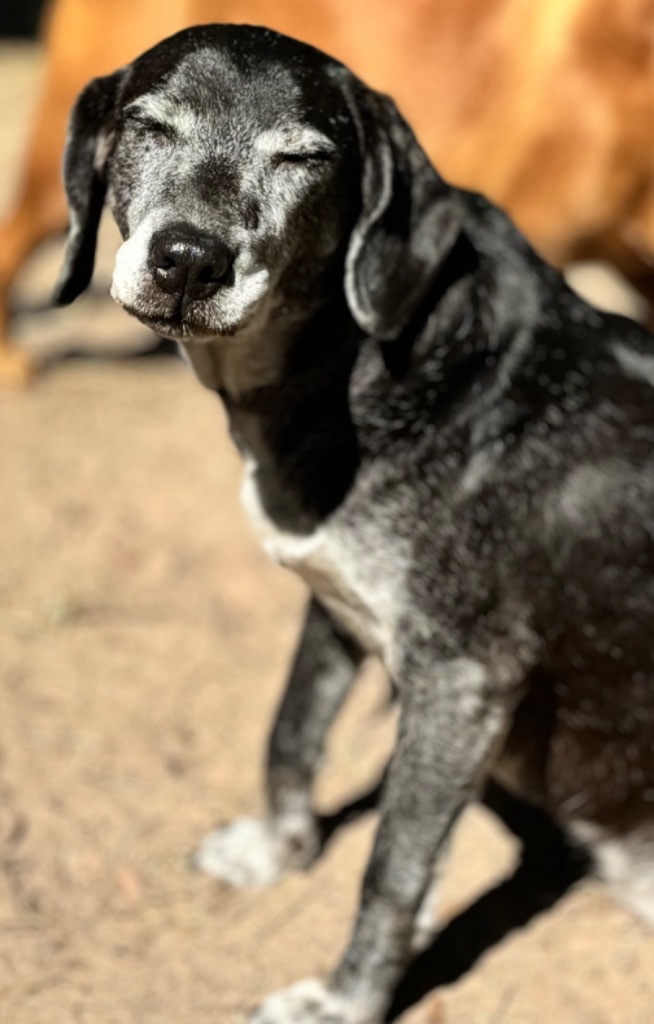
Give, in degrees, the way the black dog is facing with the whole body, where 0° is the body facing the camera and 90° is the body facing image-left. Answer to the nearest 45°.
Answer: approximately 45°

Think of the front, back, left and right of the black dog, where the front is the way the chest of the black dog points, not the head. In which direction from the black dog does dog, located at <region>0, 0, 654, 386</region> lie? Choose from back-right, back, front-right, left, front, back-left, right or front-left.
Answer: back-right
